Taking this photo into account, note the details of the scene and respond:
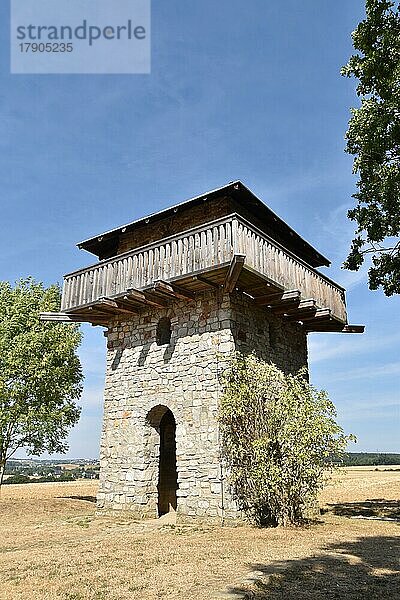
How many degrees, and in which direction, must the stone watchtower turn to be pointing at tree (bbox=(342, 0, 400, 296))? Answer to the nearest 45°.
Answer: approximately 90° to its left

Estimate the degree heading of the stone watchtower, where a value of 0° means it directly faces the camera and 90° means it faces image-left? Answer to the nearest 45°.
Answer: approximately 45°

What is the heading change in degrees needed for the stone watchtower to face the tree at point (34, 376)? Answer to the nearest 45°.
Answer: approximately 90° to its right
